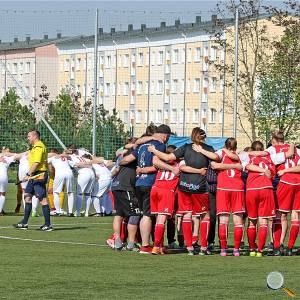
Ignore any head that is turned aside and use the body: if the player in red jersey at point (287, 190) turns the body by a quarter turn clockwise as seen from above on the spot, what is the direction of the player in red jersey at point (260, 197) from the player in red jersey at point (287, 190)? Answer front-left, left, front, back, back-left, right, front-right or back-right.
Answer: back

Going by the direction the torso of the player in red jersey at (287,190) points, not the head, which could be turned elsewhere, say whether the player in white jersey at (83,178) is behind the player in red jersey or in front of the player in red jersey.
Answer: in front

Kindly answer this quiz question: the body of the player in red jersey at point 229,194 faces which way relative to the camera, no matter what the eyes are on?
away from the camera

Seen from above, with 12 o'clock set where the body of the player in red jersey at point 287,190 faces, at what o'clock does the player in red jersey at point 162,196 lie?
the player in red jersey at point 162,196 is roughly at 10 o'clock from the player in red jersey at point 287,190.

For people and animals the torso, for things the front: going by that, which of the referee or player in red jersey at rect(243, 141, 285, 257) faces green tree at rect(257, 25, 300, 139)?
the player in red jersey

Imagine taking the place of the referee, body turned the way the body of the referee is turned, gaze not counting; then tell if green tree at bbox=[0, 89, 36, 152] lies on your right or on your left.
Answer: on your right

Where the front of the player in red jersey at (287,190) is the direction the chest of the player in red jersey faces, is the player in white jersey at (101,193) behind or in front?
in front

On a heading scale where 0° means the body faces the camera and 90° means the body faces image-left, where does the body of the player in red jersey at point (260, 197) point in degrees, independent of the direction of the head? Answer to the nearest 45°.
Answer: approximately 180°
